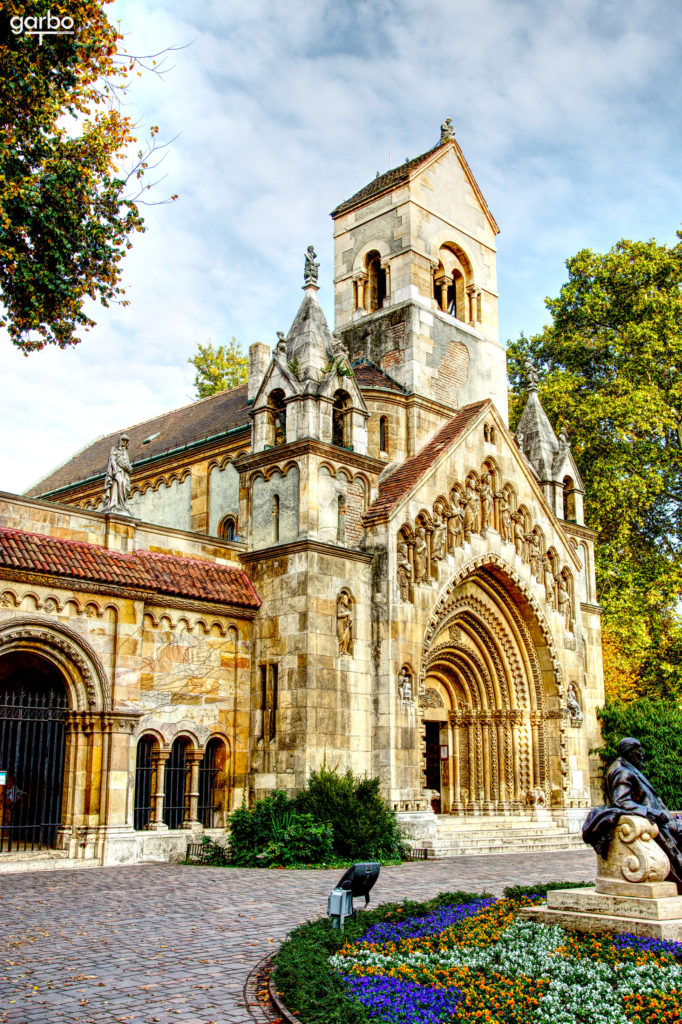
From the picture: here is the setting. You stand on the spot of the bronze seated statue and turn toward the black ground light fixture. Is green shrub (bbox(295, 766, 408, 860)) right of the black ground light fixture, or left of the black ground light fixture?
right

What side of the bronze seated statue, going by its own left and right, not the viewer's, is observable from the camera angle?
right

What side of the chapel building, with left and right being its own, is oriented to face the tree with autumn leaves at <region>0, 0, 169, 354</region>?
right

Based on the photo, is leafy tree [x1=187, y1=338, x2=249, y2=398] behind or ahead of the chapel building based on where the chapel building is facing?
behind

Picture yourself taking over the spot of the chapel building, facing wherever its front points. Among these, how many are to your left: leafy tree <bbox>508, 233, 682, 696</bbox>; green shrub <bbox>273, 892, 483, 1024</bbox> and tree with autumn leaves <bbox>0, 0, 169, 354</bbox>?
1

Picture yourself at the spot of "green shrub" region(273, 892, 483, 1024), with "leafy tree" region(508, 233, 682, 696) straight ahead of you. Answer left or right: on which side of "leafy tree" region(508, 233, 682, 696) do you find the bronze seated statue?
right

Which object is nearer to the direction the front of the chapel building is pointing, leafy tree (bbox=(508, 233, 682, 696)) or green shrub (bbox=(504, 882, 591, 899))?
the green shrub
